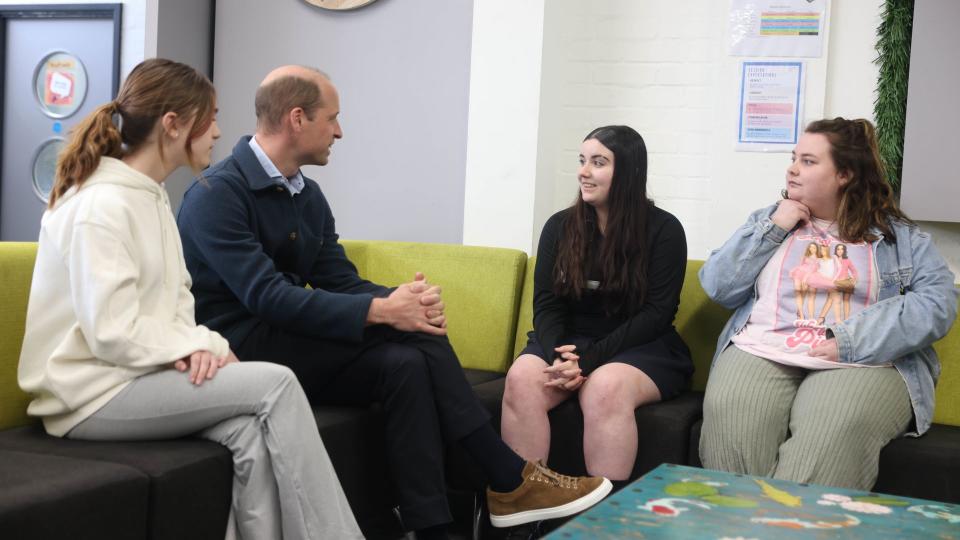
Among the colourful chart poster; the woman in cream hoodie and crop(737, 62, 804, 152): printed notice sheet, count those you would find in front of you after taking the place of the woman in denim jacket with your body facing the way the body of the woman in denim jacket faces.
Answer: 1

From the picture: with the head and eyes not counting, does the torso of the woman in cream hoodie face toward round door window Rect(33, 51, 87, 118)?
no

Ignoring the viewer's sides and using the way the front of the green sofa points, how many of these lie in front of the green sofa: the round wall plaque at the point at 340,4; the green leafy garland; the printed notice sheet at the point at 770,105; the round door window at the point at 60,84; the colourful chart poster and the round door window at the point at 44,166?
0

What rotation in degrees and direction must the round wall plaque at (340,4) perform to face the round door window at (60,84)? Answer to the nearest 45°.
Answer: approximately 135° to its right

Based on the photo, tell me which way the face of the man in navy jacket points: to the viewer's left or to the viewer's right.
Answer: to the viewer's right

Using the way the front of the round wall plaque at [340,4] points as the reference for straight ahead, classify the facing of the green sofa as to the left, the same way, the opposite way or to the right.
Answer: the same way

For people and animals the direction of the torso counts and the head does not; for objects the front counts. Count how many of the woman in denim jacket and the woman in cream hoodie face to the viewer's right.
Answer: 1

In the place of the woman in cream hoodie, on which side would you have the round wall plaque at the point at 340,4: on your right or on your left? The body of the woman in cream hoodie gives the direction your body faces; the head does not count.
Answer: on your left

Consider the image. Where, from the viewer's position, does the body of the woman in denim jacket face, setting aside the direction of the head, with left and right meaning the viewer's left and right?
facing the viewer and to the left of the viewer

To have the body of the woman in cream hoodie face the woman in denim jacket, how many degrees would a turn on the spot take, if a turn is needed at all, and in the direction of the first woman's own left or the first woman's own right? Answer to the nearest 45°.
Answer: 0° — they already face them

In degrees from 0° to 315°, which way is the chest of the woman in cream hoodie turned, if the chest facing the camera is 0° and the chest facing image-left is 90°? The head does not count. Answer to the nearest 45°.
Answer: approximately 270°

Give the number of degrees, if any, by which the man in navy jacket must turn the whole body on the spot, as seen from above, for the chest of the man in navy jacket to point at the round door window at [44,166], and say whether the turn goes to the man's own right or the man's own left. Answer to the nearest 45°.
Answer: approximately 180°

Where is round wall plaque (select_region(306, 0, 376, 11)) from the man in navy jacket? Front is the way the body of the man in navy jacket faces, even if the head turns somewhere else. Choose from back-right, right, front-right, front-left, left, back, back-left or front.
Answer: back-left

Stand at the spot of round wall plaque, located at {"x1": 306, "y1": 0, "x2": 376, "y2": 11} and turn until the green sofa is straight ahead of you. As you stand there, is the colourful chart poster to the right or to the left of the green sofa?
left

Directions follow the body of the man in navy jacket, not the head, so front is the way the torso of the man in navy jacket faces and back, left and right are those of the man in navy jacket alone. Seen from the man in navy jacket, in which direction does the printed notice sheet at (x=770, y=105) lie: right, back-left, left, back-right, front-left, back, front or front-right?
left

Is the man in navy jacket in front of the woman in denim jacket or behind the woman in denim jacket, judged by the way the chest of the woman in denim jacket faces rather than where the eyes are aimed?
in front

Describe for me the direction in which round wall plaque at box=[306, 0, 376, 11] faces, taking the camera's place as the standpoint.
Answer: facing the viewer
